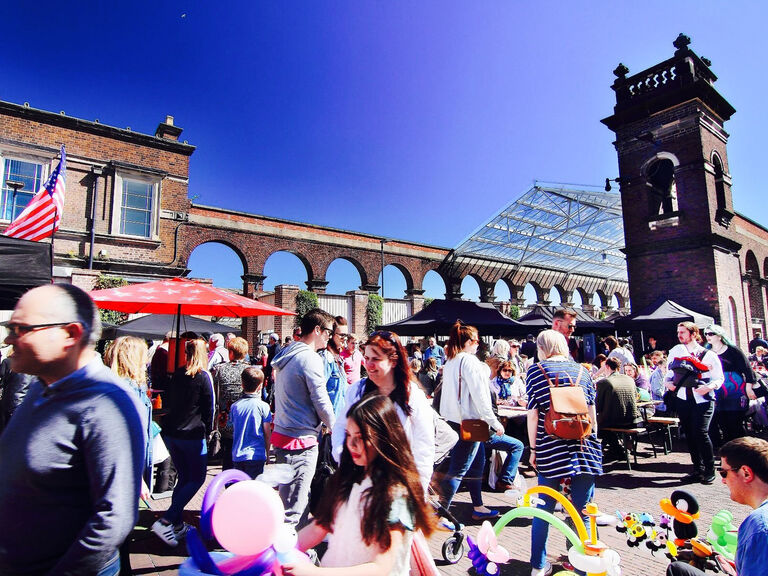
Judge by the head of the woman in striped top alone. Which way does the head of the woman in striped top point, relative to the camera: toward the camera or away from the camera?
away from the camera

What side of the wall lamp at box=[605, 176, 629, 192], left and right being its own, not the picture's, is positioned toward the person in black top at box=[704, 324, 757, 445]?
left

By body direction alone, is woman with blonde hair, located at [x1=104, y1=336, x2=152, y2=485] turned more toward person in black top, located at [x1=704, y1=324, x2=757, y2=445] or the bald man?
the person in black top

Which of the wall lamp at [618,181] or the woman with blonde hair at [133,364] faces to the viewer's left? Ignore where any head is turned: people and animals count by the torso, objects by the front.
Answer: the wall lamp

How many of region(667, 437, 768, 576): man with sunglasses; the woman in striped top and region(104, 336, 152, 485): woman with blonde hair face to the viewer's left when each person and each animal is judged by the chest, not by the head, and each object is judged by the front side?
1

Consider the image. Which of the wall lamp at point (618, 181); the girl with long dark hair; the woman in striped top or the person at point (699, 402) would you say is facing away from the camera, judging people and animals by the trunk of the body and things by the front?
the woman in striped top

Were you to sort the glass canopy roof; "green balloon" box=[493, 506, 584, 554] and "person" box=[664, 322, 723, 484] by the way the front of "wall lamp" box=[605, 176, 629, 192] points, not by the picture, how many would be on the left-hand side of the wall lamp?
2

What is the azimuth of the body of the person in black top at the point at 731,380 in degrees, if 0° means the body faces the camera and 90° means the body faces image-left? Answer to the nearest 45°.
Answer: approximately 45°

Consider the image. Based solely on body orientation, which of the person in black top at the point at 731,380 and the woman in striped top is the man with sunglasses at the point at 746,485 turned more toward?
the woman in striped top

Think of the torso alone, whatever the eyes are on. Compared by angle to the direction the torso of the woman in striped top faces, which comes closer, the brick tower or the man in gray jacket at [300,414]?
the brick tower

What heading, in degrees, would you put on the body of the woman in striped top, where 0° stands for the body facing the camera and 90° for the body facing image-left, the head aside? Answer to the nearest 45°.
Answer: approximately 180°

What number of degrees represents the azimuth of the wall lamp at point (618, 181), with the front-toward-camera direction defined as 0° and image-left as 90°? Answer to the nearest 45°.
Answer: approximately 90°

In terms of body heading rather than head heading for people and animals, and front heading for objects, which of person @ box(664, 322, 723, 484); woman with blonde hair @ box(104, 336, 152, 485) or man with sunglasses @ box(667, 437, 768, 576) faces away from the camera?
the woman with blonde hair

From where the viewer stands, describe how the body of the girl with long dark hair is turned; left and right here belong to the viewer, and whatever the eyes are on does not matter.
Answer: facing the viewer and to the left of the viewer

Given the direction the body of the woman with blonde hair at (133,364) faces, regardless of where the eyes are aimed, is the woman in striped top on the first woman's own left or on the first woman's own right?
on the first woman's own right
